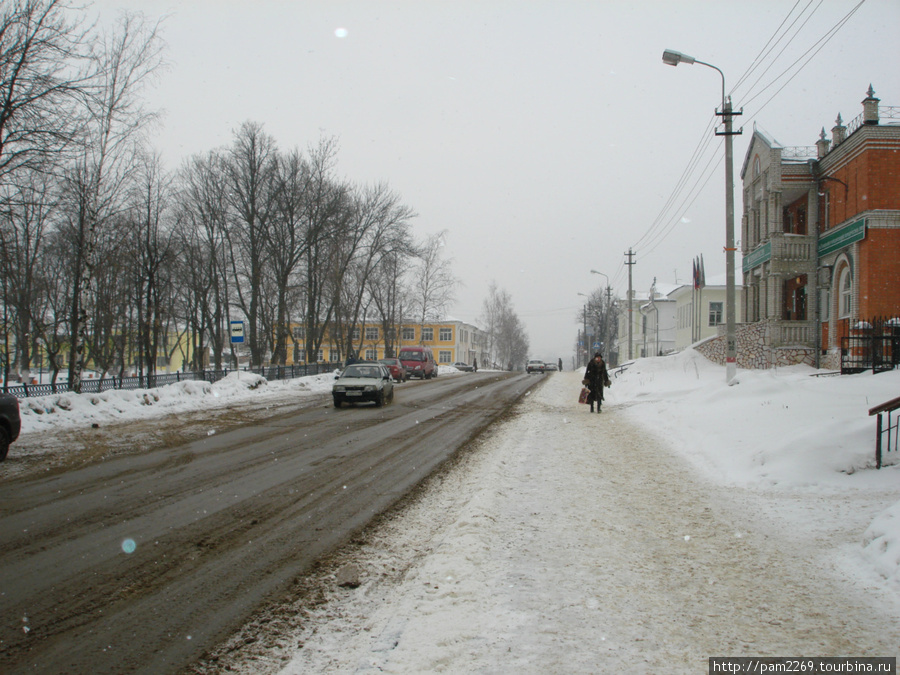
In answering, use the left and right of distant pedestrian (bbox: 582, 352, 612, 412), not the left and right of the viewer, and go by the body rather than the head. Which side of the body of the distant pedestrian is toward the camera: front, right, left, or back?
front

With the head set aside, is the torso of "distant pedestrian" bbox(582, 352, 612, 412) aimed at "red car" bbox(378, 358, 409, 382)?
no

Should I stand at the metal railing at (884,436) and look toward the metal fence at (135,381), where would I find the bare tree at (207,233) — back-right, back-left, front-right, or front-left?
front-right

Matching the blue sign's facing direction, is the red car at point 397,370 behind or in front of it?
behind

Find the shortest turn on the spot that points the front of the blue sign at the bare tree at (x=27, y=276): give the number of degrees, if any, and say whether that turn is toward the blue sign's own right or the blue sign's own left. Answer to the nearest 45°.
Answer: approximately 135° to the blue sign's own right

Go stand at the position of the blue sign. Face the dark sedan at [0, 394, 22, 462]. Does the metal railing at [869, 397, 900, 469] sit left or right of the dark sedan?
left

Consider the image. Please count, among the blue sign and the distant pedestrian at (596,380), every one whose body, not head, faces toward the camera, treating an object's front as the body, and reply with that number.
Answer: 2

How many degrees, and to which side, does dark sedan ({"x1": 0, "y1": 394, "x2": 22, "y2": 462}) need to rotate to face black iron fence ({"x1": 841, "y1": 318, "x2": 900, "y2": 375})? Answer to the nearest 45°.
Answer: approximately 135° to its left

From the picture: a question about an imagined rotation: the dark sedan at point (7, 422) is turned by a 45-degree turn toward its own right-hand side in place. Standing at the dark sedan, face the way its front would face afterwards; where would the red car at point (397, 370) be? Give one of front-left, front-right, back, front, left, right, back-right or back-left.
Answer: back-right

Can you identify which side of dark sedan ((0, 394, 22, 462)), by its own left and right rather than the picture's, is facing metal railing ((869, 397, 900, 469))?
left

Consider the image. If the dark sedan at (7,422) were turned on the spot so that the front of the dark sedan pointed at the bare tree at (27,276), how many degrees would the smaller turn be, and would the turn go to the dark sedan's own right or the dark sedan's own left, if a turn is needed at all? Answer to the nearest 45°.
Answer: approximately 135° to the dark sedan's own right

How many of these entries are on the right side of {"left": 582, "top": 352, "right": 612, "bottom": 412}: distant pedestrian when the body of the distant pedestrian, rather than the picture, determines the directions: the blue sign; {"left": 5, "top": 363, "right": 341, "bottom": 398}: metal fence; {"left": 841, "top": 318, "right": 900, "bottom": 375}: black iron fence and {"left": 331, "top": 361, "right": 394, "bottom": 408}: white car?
3

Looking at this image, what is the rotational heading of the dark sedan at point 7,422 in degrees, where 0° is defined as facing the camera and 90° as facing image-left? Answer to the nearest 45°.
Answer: approximately 45°

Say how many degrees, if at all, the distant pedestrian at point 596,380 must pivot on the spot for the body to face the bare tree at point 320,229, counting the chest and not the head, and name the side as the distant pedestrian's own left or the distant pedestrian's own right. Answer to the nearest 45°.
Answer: approximately 135° to the distant pedestrian's own right

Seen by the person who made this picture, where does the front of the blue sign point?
facing the viewer

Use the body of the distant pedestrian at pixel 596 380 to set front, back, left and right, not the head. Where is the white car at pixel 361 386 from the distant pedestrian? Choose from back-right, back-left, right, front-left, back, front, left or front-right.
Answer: right

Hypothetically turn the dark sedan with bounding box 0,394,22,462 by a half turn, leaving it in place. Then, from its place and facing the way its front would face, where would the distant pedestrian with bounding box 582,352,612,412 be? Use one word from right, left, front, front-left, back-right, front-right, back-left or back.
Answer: front-right

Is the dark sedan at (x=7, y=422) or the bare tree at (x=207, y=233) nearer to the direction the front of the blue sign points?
the dark sedan

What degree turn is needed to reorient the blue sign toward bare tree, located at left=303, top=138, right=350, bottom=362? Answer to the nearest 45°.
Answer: approximately 180°
